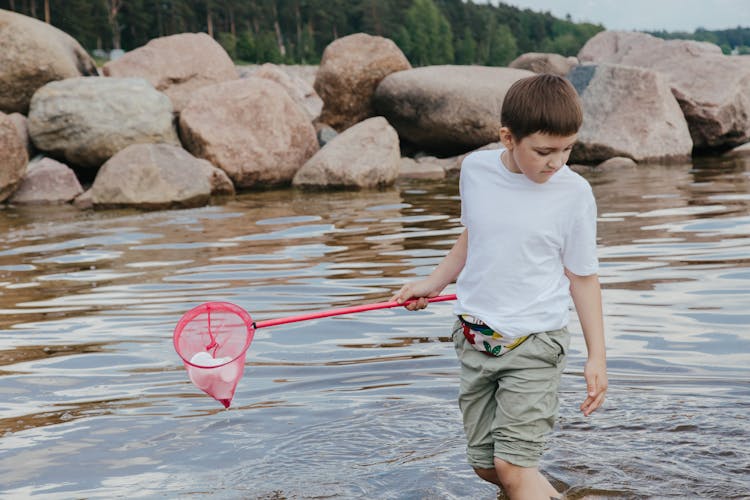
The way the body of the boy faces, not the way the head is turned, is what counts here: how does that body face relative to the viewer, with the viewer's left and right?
facing the viewer

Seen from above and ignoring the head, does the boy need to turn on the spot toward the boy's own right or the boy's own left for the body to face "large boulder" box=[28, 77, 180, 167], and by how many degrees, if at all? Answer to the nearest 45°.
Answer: approximately 135° to the boy's own right

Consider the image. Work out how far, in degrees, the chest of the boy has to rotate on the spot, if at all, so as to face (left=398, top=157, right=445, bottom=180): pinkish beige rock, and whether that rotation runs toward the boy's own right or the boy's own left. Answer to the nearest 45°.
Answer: approximately 180°

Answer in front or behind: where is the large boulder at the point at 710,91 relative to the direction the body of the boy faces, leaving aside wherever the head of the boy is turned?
behind

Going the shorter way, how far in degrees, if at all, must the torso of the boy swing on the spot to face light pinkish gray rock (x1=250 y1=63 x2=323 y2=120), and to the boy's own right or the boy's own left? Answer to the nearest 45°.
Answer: approximately 180°

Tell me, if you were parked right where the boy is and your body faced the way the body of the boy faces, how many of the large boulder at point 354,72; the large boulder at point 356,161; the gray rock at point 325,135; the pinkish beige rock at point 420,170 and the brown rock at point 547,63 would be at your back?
5

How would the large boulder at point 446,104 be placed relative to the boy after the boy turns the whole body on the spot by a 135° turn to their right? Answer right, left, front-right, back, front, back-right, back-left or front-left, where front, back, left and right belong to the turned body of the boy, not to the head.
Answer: front-right

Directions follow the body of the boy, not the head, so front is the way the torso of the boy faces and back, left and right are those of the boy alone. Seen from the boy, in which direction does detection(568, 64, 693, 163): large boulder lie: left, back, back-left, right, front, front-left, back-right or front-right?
back

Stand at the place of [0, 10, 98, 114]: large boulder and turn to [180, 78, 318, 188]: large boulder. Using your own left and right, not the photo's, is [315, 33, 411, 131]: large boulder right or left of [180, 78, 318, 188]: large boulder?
left

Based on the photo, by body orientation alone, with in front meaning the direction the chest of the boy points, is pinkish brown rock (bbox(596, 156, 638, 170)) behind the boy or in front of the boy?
behind
